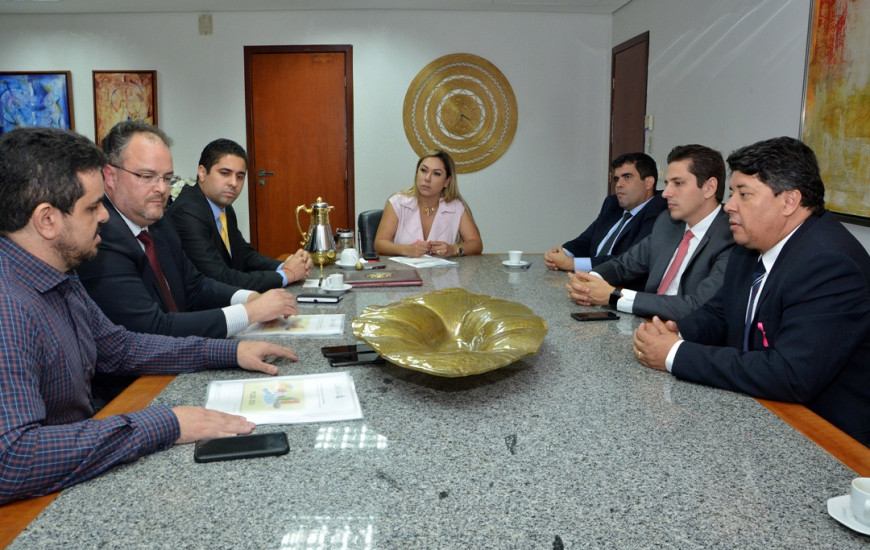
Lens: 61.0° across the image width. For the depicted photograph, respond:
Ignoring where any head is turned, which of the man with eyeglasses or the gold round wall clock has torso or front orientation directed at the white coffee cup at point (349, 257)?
the gold round wall clock

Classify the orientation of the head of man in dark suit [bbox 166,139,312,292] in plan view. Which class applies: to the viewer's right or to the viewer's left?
to the viewer's right

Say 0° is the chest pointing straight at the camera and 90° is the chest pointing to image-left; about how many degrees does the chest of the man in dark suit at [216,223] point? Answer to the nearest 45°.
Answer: approximately 315°

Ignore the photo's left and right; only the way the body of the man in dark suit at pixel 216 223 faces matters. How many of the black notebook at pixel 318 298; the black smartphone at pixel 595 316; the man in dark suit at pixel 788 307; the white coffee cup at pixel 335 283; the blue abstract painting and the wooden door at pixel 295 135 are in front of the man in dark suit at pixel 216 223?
4

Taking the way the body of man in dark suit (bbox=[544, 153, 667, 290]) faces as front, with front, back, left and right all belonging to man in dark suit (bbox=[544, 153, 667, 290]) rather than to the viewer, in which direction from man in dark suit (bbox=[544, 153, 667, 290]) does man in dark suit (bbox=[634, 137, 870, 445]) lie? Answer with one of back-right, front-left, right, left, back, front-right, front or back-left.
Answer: front-left

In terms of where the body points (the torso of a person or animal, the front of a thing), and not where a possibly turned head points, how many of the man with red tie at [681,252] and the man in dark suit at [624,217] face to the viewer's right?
0

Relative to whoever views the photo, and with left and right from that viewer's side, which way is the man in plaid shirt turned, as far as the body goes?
facing to the right of the viewer

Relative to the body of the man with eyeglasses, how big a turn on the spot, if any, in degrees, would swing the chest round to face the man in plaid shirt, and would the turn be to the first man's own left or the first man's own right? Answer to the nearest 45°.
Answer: approximately 45° to the first man's own right

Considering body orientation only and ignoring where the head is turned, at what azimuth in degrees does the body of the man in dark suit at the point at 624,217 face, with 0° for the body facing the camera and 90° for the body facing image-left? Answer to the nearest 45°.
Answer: approximately 45°

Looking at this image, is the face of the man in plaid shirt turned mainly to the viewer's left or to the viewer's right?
to the viewer's right

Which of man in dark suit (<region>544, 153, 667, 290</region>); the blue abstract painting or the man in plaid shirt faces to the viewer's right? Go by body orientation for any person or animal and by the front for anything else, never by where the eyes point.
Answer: the man in plaid shirt

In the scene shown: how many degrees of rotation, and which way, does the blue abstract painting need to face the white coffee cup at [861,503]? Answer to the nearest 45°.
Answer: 0° — it already faces it

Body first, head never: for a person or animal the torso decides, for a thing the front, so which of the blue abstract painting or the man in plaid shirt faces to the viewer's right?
the man in plaid shirt

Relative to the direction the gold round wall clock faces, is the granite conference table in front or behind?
in front

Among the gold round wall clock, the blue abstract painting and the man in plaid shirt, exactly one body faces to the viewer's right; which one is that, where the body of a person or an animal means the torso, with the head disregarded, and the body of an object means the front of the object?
the man in plaid shirt

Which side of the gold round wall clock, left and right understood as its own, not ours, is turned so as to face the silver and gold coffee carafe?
front
